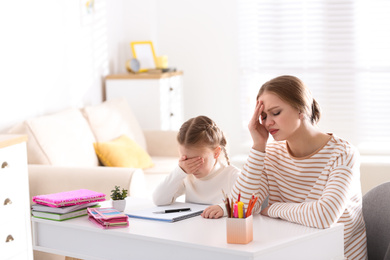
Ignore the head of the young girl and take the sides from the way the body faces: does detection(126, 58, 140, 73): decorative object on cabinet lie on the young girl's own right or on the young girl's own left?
on the young girl's own right

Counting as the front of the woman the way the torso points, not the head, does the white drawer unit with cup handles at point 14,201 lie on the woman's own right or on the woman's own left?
on the woman's own right

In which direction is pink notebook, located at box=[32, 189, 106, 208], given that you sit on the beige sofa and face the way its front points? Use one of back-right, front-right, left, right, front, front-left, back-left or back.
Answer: front-right

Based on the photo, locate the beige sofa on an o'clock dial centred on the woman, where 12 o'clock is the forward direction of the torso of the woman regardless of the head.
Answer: The beige sofa is roughly at 3 o'clock from the woman.

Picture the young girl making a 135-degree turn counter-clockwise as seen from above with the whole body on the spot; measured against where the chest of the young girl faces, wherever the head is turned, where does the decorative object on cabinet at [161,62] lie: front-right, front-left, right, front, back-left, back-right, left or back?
left

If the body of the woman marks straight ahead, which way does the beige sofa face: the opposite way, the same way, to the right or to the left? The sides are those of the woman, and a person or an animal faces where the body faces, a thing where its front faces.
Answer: to the left

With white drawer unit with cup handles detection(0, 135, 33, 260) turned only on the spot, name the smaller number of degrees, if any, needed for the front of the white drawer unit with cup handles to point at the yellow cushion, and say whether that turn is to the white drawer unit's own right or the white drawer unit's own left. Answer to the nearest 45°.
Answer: approximately 90° to the white drawer unit's own left

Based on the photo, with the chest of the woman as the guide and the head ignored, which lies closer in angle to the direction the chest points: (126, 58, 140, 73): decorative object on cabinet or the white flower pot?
the white flower pot

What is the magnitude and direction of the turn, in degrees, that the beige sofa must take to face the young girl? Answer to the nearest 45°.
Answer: approximately 45° to its right

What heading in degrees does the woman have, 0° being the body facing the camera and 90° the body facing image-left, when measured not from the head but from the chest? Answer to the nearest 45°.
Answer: approximately 45°

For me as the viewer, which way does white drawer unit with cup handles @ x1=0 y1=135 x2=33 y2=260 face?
facing the viewer and to the right of the viewer
